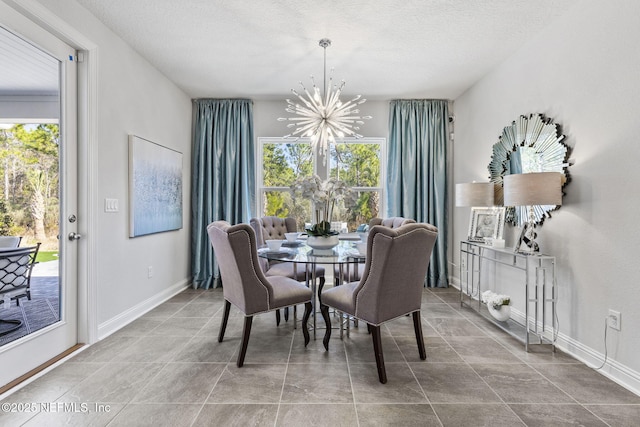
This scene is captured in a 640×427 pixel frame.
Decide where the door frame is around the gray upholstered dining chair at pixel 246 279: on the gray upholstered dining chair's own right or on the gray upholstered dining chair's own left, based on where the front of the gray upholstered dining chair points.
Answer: on the gray upholstered dining chair's own left

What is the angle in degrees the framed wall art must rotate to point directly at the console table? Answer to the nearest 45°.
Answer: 0° — it already faces it

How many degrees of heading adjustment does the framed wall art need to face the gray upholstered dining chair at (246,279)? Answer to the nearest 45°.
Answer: approximately 45° to its right

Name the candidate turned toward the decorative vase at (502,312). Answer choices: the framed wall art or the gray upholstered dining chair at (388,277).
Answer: the framed wall art

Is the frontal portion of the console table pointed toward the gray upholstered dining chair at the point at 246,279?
yes

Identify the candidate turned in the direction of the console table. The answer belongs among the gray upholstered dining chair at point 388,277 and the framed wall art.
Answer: the framed wall art

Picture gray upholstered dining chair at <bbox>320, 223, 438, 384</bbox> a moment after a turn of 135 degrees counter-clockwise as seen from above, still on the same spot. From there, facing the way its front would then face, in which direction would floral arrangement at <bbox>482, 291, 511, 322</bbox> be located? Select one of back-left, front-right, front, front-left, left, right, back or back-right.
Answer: back-left

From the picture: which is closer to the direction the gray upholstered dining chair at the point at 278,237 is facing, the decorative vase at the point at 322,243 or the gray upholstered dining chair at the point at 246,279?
the decorative vase

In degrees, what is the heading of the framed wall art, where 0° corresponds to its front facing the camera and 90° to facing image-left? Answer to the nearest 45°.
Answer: approximately 315°

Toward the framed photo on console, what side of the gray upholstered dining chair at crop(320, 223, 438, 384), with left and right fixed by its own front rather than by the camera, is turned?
right

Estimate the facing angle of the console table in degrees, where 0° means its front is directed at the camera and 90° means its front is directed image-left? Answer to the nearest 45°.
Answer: approximately 45°

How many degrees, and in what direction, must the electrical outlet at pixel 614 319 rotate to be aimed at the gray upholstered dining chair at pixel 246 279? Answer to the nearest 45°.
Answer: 0° — it already faces it
